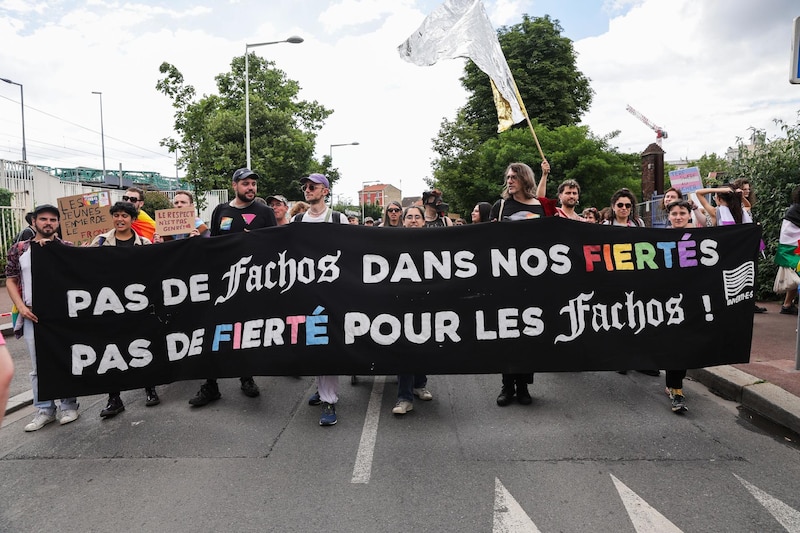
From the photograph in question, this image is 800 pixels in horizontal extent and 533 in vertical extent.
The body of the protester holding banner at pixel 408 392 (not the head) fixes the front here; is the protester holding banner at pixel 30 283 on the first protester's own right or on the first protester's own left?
on the first protester's own right

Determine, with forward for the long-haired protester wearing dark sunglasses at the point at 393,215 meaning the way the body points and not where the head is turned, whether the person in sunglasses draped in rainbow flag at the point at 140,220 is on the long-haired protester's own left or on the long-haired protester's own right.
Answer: on the long-haired protester's own right

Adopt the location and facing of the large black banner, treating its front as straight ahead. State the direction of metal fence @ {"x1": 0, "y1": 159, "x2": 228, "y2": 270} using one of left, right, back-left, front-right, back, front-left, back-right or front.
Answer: back-right

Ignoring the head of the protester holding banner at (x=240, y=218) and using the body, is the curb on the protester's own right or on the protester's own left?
on the protester's own left

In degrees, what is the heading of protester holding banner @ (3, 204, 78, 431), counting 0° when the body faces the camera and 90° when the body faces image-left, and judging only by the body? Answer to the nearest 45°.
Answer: approximately 0°
